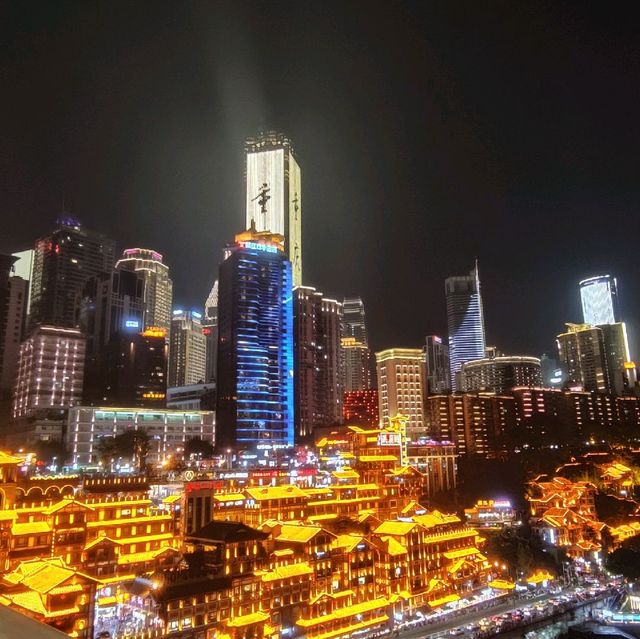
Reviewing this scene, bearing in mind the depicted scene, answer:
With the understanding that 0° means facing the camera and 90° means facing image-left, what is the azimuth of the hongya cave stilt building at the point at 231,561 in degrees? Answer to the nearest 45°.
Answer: approximately 315°
